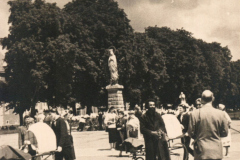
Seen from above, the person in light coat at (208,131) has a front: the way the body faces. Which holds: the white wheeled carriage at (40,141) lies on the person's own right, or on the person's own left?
on the person's own left

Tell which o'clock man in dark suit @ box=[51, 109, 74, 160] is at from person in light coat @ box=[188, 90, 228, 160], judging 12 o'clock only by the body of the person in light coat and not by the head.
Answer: The man in dark suit is roughly at 10 o'clock from the person in light coat.

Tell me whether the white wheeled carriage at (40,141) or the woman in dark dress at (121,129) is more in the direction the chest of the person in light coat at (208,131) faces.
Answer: the woman in dark dress

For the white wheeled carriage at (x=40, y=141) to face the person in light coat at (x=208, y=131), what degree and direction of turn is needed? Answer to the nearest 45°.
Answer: approximately 135° to its left

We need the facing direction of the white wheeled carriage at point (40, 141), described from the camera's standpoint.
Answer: facing to the left of the viewer

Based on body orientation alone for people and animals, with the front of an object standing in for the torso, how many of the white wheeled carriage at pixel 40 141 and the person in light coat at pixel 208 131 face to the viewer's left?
1

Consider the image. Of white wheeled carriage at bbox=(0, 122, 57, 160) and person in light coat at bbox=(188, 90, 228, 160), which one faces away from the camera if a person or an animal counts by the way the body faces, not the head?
the person in light coat

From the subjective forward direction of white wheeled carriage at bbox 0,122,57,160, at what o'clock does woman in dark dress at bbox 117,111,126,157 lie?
The woman in dark dress is roughly at 4 o'clock from the white wheeled carriage.

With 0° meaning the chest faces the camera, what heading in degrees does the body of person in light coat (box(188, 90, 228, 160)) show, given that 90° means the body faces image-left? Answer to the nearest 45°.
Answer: approximately 180°

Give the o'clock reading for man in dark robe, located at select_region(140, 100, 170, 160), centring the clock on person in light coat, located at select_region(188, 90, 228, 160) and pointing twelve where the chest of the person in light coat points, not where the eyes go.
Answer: The man in dark robe is roughly at 11 o'clock from the person in light coat.
